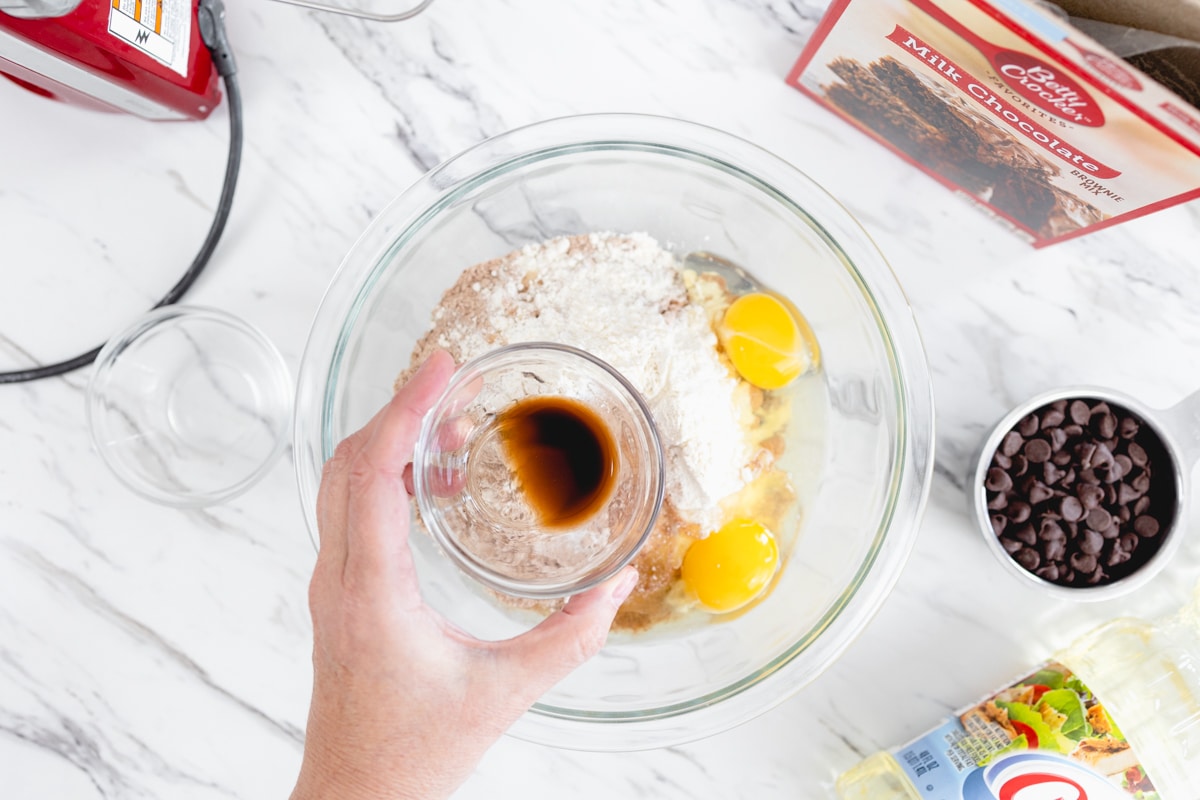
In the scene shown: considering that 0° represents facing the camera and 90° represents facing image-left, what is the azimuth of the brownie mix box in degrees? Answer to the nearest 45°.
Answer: approximately 45°

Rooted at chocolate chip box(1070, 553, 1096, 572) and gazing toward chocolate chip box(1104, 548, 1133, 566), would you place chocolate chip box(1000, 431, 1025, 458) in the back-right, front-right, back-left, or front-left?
back-left
